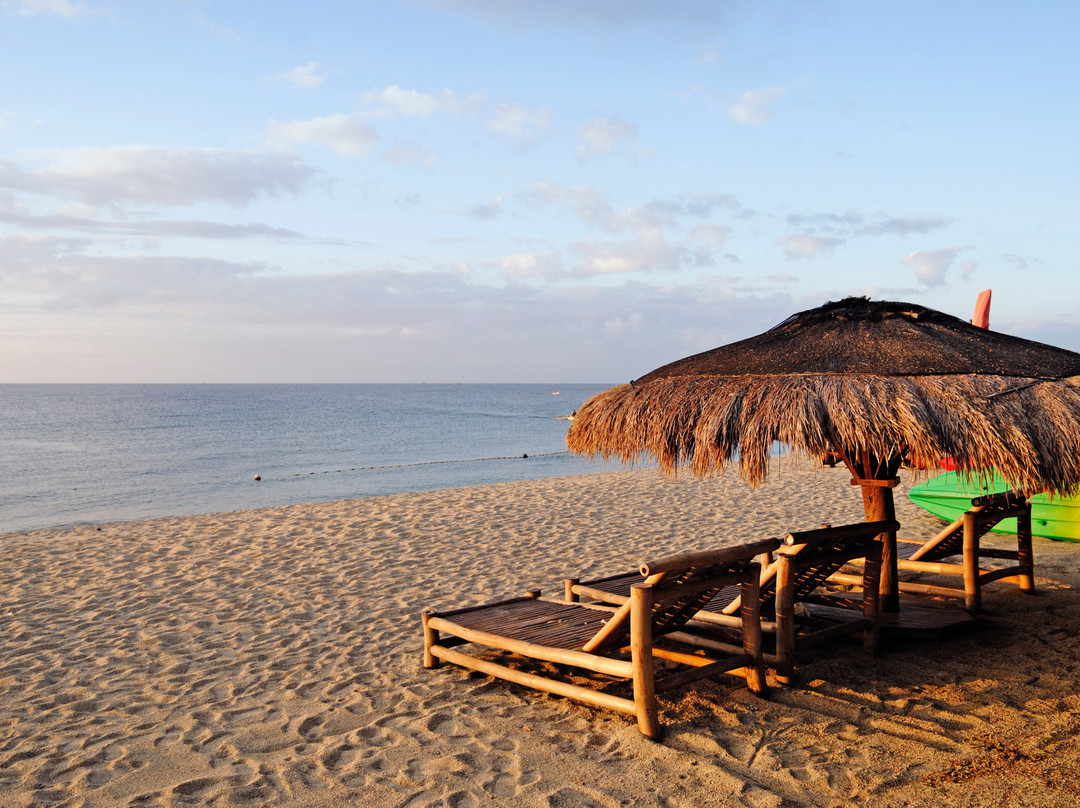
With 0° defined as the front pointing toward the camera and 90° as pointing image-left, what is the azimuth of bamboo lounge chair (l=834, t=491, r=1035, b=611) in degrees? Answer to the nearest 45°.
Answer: approximately 135°

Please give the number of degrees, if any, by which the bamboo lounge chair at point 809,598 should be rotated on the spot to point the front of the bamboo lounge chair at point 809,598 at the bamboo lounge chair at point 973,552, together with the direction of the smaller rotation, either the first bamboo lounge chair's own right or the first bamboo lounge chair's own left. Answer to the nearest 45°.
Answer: approximately 90° to the first bamboo lounge chair's own right

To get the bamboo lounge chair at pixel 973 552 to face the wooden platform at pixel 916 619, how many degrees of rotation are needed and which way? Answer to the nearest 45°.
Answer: approximately 135° to its left

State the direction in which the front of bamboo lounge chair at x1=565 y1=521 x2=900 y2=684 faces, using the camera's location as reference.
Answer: facing away from the viewer and to the left of the viewer
